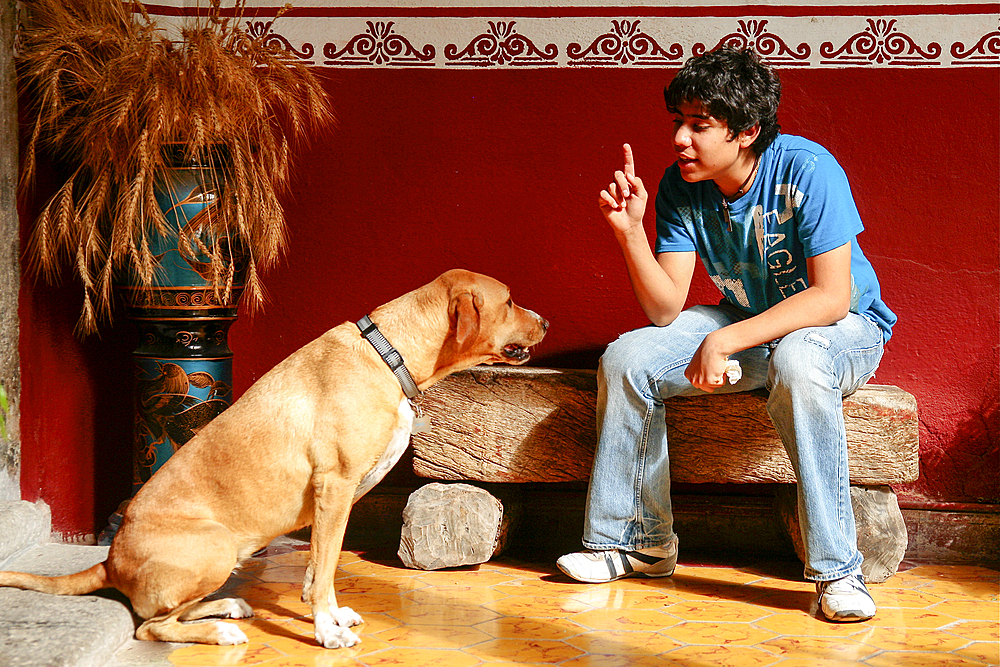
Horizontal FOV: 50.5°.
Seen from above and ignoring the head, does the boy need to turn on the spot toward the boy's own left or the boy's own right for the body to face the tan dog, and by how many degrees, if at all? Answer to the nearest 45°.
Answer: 0° — they already face it

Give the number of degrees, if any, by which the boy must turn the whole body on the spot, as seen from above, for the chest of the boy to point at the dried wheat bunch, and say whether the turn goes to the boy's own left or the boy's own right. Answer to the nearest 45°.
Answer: approximately 45° to the boy's own right

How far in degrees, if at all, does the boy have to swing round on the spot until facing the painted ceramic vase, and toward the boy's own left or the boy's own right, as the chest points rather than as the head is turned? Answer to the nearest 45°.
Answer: approximately 45° to the boy's own right

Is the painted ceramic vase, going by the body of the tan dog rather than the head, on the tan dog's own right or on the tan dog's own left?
on the tan dog's own left

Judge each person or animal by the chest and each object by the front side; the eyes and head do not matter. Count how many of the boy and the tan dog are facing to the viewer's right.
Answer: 1

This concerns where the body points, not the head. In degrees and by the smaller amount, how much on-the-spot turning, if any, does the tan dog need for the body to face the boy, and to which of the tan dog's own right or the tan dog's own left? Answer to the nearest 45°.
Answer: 0° — it already faces them

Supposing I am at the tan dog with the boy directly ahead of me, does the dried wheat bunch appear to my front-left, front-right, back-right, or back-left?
back-left

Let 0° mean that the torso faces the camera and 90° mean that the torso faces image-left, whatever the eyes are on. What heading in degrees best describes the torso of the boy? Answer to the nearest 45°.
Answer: approximately 45°

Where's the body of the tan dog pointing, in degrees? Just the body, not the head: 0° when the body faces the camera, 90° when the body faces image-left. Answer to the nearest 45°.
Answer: approximately 270°
